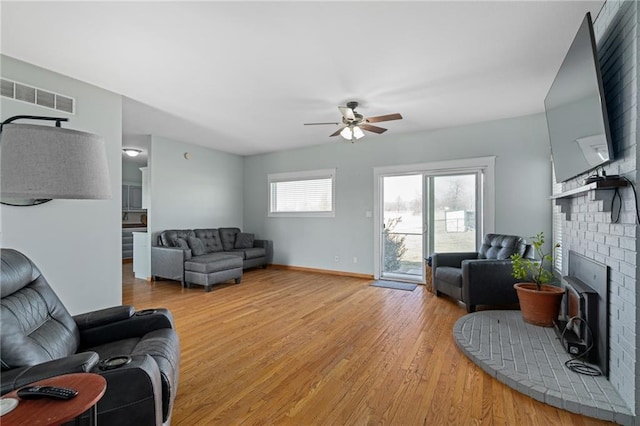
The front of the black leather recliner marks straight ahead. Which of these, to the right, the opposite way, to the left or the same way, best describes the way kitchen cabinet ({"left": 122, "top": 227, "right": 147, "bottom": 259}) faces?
to the right

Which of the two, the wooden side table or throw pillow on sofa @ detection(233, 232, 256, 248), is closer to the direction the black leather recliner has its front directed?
the throw pillow on sofa

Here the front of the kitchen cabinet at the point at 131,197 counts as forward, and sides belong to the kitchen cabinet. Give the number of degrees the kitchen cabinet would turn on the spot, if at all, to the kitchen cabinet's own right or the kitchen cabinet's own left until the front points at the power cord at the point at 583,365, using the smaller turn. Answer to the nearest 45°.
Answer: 0° — it already faces it

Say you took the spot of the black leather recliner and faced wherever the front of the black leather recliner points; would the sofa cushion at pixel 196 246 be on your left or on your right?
on your left

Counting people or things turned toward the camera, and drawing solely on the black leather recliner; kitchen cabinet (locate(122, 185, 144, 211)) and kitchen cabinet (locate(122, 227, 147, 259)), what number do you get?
2

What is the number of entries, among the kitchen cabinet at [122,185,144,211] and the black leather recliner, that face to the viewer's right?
1
